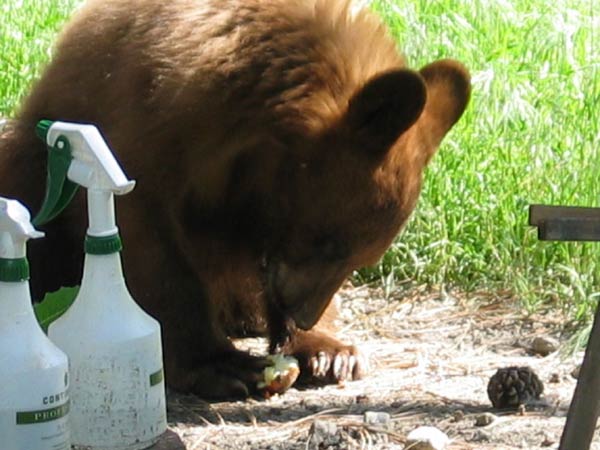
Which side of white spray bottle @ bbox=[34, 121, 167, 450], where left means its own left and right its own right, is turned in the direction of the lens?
left

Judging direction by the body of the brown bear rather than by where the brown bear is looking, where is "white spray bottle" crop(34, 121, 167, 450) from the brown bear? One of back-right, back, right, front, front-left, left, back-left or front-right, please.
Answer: front-right

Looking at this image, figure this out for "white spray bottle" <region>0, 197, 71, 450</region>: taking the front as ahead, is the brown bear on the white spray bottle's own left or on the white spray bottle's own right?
on the white spray bottle's own right

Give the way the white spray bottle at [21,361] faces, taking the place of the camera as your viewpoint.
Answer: facing to the left of the viewer

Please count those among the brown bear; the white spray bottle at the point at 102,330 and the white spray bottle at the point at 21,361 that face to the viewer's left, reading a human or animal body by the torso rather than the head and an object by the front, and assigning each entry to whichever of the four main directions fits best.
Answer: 2

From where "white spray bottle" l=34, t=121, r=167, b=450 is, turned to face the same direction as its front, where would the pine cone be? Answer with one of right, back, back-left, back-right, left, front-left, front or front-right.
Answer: back-right

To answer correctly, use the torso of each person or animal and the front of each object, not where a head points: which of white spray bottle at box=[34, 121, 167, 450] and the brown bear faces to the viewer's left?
the white spray bottle
